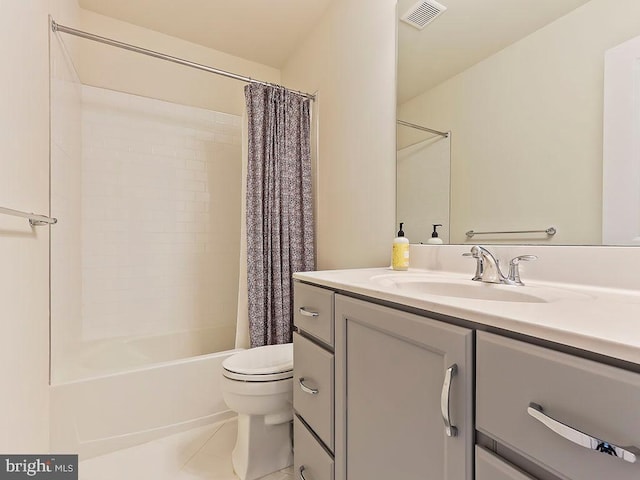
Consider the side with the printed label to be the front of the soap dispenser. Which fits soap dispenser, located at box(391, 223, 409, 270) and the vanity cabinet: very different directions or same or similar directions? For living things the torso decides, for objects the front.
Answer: same or similar directions

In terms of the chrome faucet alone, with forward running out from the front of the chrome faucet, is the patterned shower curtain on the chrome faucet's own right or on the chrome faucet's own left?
on the chrome faucet's own right

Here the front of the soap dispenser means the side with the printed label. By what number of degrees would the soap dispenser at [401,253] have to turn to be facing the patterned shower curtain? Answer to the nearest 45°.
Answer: approximately 90° to its right

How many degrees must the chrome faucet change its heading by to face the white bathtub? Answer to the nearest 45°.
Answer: approximately 45° to its right

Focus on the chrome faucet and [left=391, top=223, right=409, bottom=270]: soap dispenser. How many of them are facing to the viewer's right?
0

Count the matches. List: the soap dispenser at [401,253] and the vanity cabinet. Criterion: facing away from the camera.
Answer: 0

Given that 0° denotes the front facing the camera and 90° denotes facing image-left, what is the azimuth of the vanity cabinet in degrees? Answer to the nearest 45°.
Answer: approximately 45°

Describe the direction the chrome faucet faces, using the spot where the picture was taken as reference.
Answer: facing the viewer and to the left of the viewer
